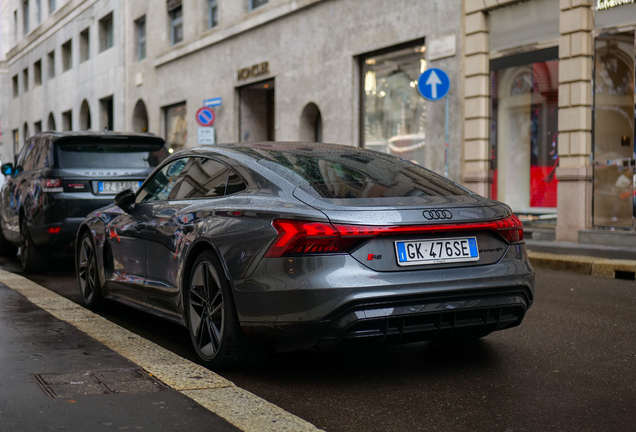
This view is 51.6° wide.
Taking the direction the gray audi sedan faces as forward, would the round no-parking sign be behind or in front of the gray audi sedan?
in front

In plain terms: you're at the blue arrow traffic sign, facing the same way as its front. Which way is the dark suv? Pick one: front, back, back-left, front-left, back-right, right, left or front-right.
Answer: front-right

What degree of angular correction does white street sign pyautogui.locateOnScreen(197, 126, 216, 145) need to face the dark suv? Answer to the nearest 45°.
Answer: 0° — it already faces it

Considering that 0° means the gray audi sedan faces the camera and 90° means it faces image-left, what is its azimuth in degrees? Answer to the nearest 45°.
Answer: approximately 135°

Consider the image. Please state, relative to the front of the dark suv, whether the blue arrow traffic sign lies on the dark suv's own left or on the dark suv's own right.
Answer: on the dark suv's own right

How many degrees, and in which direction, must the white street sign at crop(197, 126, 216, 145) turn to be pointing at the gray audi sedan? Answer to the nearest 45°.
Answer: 0° — it already faces it

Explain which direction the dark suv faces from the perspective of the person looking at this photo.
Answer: facing away from the viewer and to the left of the viewer

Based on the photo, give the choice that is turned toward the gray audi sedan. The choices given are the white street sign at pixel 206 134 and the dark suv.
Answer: the white street sign

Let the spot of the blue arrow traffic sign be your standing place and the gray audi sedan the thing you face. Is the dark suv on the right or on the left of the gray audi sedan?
right

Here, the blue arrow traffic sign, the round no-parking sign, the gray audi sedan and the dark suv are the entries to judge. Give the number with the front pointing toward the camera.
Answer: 2

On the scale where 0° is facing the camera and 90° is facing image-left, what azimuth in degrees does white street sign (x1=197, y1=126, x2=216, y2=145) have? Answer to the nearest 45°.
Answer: approximately 0°

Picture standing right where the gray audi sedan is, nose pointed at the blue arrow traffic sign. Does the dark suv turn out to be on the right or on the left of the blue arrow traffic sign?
left

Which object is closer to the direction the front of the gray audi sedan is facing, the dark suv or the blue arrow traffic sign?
the dark suv

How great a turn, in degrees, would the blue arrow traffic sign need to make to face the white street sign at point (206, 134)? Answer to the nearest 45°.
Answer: approximately 135° to its right

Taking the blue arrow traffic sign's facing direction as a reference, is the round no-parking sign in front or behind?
behind

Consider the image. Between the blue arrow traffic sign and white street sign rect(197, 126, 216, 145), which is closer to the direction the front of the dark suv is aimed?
the white street sign
